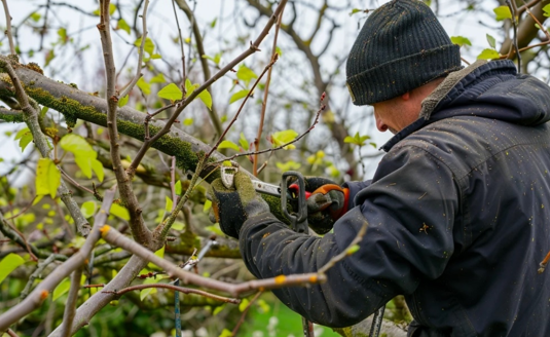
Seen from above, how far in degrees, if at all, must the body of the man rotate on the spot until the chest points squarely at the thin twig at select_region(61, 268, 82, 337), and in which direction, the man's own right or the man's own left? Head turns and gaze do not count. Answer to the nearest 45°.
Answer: approximately 90° to the man's own left

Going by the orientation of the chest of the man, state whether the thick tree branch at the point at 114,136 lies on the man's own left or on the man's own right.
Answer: on the man's own left

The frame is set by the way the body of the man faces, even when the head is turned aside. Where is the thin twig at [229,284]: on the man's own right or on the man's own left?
on the man's own left

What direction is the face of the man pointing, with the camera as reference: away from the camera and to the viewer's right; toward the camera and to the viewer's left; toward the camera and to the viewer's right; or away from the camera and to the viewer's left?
away from the camera and to the viewer's left

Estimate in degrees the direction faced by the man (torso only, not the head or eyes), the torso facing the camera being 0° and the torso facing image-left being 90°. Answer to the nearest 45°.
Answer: approximately 135°

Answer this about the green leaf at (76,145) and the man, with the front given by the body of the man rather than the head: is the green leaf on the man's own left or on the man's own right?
on the man's own left
